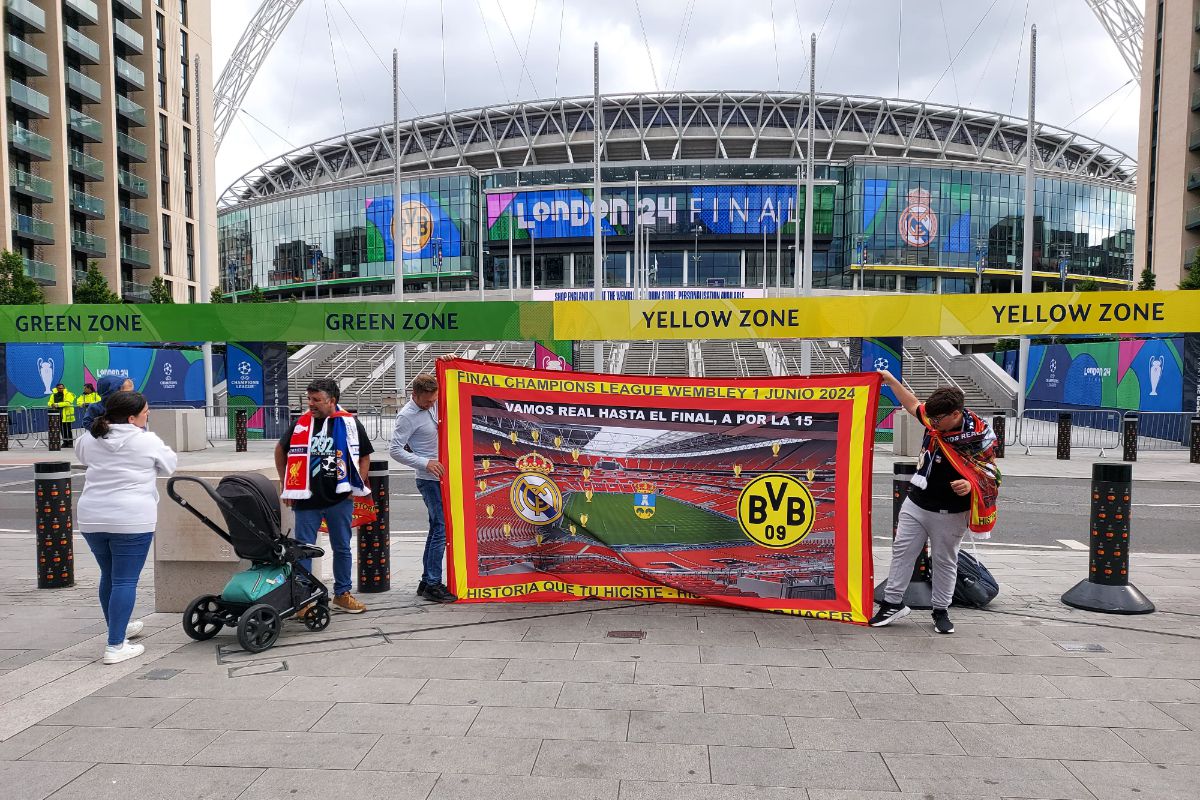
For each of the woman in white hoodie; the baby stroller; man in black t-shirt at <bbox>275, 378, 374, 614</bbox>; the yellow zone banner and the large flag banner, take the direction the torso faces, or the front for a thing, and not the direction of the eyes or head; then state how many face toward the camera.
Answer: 3

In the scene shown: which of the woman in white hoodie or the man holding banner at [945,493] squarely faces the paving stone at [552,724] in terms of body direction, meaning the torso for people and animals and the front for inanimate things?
the man holding banner

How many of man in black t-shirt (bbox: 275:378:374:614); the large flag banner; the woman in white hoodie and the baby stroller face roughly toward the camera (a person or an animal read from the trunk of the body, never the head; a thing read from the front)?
2

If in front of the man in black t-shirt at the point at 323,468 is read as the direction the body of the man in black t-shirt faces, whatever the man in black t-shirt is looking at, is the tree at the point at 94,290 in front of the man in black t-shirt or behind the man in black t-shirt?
behind

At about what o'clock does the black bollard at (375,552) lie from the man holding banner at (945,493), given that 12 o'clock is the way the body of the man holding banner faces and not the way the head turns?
The black bollard is roughly at 1 o'clock from the man holding banner.

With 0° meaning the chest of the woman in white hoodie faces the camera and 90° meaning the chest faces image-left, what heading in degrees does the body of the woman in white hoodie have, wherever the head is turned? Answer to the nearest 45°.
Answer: approximately 225°

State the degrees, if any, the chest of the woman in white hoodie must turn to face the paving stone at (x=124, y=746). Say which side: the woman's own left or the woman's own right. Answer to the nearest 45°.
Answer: approximately 135° to the woman's own right

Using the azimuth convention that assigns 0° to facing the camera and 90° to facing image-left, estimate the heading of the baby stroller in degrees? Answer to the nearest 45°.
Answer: approximately 225°

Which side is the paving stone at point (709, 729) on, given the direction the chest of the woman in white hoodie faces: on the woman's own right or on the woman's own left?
on the woman's own right

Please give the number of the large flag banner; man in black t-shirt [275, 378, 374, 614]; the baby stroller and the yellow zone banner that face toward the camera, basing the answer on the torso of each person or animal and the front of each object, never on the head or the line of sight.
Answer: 3

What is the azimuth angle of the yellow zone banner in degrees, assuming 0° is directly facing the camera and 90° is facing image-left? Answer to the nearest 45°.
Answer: approximately 0°

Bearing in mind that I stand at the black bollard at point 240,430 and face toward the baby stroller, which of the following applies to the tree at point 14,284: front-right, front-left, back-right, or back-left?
back-right

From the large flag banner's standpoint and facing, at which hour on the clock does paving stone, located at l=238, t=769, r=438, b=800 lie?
The paving stone is roughly at 1 o'clock from the large flag banner.

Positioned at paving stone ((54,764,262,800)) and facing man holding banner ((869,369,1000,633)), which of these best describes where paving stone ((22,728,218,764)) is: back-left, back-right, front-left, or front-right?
back-left
